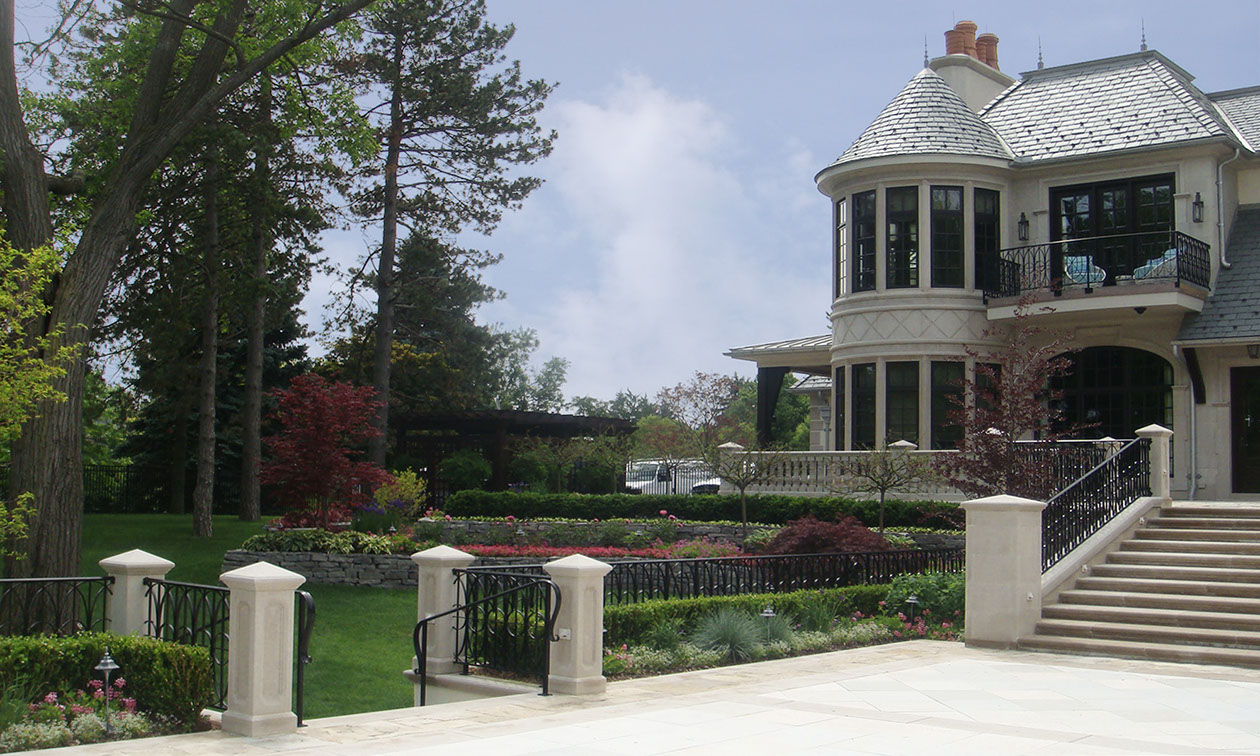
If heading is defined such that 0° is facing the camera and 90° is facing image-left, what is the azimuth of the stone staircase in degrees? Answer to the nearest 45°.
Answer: approximately 0°

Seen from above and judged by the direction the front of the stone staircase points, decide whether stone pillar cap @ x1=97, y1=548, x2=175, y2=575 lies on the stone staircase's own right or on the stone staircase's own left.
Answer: on the stone staircase's own right

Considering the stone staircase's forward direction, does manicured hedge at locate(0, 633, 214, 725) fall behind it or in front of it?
in front

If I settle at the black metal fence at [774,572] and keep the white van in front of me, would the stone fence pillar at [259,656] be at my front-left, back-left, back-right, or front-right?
back-left

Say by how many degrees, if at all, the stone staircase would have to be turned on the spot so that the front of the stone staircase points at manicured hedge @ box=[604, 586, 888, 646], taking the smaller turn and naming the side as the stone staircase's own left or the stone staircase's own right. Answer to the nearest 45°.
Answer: approximately 45° to the stone staircase's own right

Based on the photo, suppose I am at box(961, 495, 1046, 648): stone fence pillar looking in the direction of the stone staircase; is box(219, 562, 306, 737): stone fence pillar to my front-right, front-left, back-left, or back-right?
back-right

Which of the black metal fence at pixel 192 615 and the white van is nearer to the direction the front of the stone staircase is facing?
the black metal fence

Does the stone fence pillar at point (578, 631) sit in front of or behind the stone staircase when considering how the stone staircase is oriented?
in front

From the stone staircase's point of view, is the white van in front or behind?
behind

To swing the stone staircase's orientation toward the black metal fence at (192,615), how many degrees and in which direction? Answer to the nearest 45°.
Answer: approximately 45° to its right

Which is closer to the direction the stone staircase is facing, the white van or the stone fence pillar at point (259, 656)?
the stone fence pillar

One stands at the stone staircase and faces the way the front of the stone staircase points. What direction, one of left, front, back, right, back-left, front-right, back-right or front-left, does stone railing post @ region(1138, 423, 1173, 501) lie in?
back
